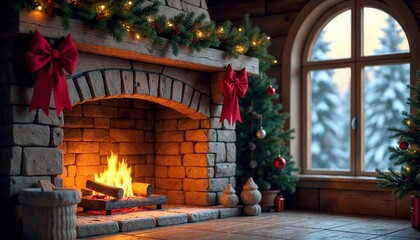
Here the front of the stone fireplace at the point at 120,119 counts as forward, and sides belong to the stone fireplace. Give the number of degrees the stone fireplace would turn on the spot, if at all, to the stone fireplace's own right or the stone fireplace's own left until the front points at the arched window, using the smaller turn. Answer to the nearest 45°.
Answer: approximately 45° to the stone fireplace's own left

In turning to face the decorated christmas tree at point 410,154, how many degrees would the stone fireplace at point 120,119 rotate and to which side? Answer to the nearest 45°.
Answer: approximately 45° to its left

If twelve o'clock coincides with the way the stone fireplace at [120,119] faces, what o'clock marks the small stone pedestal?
The small stone pedestal is roughly at 2 o'clock from the stone fireplace.

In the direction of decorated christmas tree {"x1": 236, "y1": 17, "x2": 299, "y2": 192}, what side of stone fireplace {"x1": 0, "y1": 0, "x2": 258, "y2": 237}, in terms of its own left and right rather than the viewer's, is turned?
left

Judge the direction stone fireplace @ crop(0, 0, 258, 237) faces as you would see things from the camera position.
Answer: facing the viewer and to the right of the viewer
